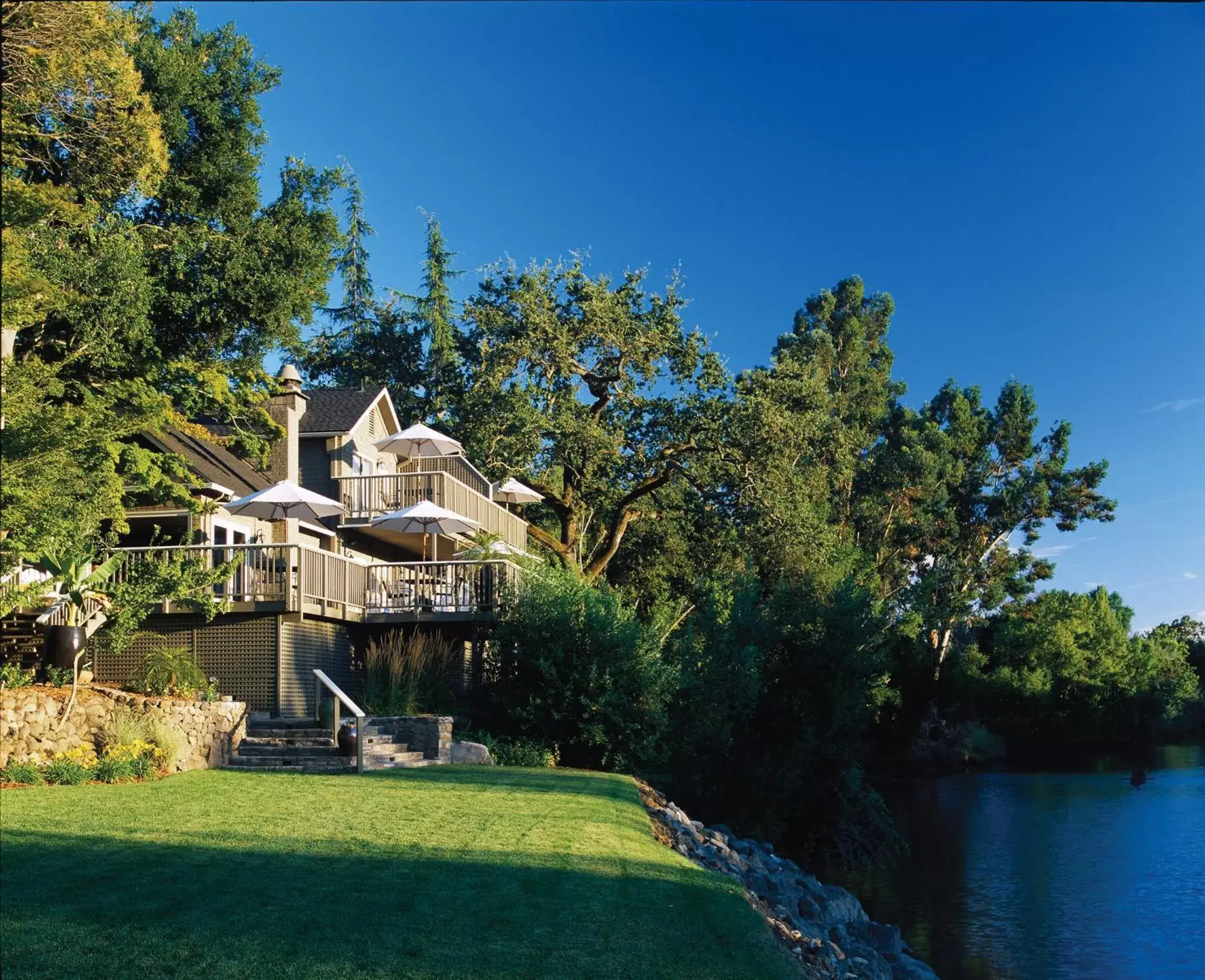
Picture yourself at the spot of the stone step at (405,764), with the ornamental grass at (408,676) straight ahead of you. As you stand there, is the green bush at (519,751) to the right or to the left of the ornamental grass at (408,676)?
right

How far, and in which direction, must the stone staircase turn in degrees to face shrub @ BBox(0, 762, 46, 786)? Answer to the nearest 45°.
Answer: approximately 45° to its right

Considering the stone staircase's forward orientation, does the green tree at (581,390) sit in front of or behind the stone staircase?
behind

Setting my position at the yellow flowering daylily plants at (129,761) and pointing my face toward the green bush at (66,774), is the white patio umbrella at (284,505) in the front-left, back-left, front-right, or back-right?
back-right

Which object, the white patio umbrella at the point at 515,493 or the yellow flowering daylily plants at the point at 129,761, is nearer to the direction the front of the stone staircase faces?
the yellow flowering daylily plants

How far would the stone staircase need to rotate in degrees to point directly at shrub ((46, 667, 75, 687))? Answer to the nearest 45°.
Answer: approximately 135° to its right

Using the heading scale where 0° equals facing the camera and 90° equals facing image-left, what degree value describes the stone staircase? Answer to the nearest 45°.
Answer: approximately 0°

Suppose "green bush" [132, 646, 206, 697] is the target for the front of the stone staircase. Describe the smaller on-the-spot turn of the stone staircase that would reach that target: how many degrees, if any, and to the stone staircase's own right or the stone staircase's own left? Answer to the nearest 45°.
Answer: approximately 135° to the stone staircase's own right

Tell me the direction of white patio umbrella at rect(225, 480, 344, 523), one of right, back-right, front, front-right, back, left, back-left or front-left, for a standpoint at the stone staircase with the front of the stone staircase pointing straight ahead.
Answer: back

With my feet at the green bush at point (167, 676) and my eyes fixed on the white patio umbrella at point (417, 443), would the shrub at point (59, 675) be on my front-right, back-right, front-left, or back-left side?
back-left

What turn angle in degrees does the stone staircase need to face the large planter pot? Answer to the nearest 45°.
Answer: approximately 135° to its right

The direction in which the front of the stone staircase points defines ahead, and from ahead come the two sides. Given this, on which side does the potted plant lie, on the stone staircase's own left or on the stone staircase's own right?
on the stone staircase's own right

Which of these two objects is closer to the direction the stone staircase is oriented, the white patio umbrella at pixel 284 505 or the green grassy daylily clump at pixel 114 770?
the green grassy daylily clump

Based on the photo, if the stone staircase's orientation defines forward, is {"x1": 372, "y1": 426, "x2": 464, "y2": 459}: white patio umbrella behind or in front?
behind

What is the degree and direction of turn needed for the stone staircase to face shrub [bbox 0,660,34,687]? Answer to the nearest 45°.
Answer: approximately 90° to its right
